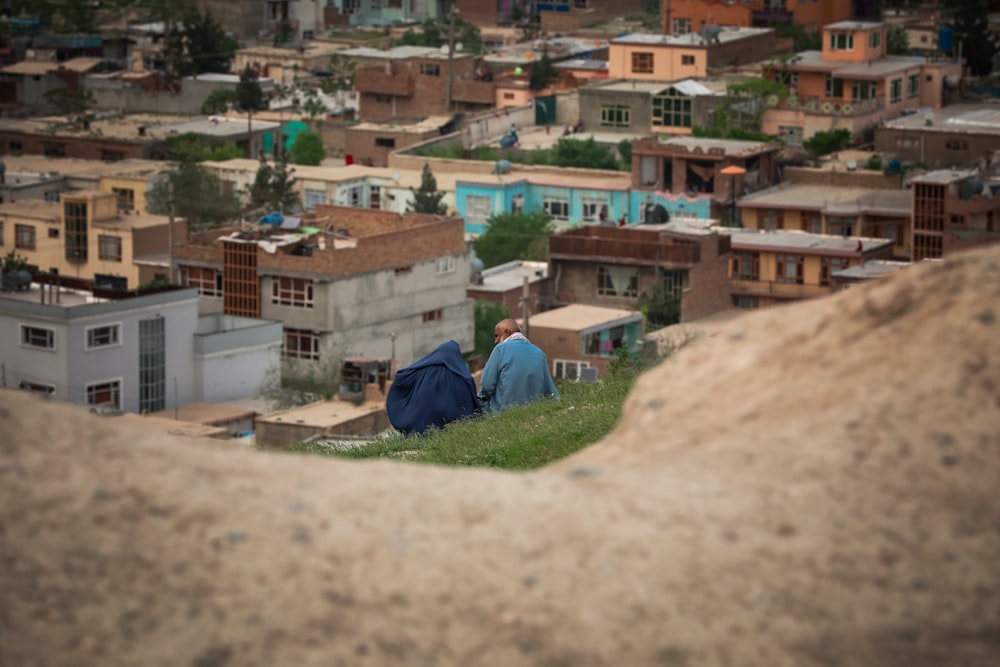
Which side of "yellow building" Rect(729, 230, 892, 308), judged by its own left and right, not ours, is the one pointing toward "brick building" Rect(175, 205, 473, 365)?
right

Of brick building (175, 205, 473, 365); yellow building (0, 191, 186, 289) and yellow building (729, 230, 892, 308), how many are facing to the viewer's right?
0

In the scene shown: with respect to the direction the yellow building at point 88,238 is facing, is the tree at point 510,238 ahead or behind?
behind

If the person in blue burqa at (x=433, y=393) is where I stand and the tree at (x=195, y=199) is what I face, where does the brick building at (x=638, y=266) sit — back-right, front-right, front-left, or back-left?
front-right

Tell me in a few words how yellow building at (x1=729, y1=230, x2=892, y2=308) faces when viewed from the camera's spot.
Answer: facing the viewer

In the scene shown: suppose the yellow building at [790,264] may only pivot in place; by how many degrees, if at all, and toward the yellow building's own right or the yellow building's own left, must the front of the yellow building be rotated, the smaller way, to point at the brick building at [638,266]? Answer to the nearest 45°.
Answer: approximately 90° to the yellow building's own right

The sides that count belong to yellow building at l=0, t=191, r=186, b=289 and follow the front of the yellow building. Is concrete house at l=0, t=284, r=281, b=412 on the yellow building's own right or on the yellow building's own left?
on the yellow building's own left

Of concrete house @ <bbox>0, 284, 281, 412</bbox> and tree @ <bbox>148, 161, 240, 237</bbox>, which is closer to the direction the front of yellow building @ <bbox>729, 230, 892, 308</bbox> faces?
the concrete house

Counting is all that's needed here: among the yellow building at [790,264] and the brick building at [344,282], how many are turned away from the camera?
0

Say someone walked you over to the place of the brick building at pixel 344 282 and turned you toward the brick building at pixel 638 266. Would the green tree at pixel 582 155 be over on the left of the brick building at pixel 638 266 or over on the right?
left

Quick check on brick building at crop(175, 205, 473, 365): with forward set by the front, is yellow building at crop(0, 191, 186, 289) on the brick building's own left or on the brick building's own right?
on the brick building's own right

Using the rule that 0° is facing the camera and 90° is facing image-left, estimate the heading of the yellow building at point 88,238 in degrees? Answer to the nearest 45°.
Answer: approximately 45°

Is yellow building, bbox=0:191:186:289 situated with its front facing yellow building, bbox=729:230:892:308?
no

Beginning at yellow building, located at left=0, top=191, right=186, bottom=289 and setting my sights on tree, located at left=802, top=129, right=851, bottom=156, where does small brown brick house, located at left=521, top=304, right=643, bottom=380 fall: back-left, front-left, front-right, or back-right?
front-right

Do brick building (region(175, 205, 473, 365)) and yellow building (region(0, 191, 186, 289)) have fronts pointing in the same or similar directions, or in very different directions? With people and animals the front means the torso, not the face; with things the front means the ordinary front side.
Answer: same or similar directions

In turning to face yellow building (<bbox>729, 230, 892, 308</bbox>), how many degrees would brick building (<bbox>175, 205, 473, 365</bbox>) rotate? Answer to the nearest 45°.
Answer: approximately 135° to its left

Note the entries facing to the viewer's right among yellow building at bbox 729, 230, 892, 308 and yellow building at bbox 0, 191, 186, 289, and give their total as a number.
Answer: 0
